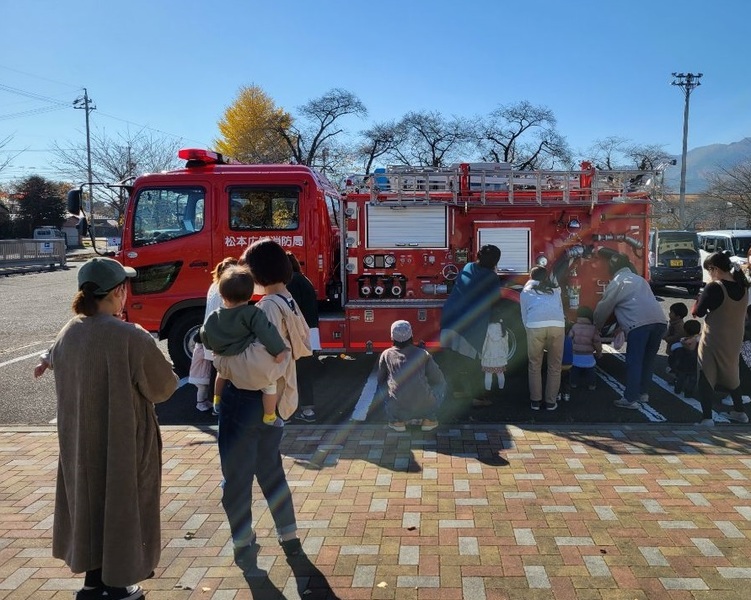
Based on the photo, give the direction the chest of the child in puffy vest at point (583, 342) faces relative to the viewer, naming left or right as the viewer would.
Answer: facing away from the viewer

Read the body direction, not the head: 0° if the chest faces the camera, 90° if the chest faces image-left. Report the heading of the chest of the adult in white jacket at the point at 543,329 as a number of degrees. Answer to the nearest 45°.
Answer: approximately 180°

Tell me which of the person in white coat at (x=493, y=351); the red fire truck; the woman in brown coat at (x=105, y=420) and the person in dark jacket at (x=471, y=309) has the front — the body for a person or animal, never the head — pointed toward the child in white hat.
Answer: the woman in brown coat

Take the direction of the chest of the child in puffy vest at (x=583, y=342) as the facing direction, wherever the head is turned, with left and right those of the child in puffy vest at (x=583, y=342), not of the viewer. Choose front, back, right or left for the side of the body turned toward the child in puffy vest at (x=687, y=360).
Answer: right

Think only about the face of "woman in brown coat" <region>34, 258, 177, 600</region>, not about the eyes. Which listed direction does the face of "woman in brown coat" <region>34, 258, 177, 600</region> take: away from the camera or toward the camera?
away from the camera

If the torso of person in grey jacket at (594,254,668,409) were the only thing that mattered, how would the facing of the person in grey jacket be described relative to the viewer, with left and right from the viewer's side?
facing away from the viewer and to the left of the viewer

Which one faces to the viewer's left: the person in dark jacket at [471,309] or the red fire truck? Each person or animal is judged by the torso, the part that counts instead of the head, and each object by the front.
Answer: the red fire truck

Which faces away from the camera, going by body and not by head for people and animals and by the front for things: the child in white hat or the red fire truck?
the child in white hat

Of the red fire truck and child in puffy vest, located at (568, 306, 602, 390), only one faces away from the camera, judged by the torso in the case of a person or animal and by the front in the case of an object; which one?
the child in puffy vest

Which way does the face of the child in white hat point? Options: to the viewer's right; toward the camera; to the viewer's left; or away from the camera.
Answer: away from the camera

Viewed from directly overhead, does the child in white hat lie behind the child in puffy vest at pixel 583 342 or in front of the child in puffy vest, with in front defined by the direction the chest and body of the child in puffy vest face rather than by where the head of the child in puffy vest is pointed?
behind

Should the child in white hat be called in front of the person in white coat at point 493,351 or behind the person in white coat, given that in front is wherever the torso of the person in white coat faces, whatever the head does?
behind
